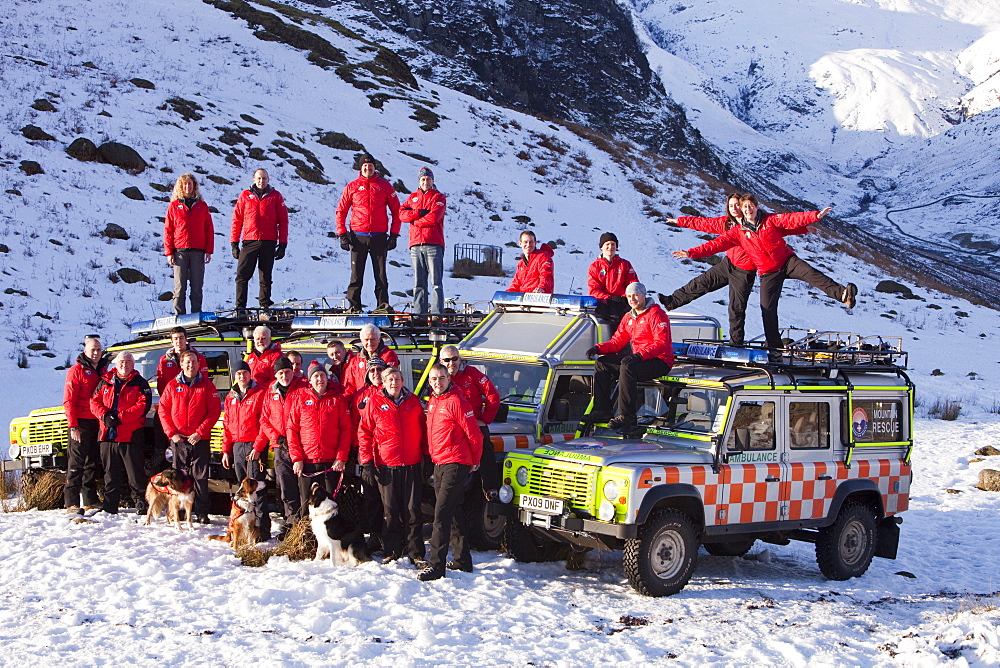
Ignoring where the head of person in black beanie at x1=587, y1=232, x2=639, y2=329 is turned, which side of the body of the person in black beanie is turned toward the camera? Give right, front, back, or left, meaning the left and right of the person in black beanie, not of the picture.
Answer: front

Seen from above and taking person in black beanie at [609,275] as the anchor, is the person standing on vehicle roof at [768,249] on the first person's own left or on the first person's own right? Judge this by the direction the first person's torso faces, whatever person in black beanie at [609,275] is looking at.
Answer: on the first person's own left

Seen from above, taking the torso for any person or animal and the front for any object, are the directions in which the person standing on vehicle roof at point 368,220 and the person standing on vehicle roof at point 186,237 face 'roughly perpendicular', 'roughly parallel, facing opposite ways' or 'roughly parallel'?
roughly parallel

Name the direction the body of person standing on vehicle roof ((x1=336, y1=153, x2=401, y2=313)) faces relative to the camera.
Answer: toward the camera

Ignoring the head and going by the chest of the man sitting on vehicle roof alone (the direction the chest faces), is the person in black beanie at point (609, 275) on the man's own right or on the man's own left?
on the man's own right

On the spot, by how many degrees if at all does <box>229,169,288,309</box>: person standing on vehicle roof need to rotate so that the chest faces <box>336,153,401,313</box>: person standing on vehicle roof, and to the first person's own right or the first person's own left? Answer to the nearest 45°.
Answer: approximately 90° to the first person's own left

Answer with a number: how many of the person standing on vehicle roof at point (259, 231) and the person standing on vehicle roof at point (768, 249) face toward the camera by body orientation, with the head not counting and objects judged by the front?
2

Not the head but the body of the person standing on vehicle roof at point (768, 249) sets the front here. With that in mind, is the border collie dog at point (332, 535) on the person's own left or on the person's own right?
on the person's own right

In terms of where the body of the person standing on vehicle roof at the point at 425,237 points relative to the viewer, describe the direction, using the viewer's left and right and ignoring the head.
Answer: facing the viewer

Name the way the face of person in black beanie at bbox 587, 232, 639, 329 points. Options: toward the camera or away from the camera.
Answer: toward the camera

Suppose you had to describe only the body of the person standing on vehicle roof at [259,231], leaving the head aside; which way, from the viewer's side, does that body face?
toward the camera

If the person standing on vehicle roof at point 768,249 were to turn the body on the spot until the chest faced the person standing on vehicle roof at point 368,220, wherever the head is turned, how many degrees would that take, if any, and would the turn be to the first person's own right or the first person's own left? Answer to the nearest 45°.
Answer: approximately 90° to the first person's own right

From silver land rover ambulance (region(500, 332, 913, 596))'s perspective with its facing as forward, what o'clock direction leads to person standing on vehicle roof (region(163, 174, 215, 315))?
The person standing on vehicle roof is roughly at 2 o'clock from the silver land rover ambulance.

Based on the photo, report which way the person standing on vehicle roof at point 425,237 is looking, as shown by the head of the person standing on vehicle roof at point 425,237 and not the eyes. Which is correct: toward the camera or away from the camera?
toward the camera

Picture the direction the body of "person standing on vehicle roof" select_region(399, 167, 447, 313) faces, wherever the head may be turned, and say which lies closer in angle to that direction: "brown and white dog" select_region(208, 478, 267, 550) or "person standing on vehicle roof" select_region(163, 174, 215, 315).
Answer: the brown and white dog

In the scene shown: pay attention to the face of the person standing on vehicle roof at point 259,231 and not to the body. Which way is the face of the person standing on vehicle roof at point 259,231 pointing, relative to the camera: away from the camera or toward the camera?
toward the camera

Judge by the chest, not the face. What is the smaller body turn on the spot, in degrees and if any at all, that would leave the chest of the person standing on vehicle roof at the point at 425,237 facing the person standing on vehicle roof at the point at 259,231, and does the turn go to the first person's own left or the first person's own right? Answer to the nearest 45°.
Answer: approximately 90° to the first person's own right

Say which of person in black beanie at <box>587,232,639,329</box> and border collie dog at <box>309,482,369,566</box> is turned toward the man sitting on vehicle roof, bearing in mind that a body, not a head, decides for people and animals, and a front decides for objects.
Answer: the person in black beanie
